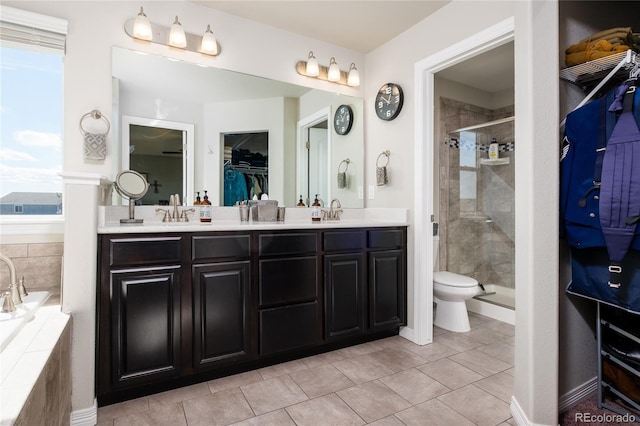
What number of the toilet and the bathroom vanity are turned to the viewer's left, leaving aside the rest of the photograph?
0

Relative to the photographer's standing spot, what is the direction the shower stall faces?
facing the viewer and to the left of the viewer

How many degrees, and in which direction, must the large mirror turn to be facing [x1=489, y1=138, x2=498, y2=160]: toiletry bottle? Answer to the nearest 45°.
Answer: approximately 45° to its left

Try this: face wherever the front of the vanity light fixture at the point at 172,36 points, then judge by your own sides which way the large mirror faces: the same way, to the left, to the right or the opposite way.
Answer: the same way

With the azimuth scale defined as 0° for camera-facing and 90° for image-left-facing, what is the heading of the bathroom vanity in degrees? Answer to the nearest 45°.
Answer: approximately 315°

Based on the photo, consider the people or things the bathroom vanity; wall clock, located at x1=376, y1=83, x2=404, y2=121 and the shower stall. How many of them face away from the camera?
0

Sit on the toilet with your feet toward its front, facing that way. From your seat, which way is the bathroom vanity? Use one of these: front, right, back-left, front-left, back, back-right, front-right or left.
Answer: right

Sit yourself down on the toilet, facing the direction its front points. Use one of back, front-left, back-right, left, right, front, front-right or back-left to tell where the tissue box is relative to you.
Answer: right

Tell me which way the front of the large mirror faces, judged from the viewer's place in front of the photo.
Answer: facing the viewer and to the right of the viewer

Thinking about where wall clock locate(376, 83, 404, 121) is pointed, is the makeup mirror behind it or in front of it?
in front

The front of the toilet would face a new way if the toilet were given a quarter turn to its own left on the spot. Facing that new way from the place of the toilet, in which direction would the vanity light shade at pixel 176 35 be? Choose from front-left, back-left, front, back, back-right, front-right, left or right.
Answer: back
